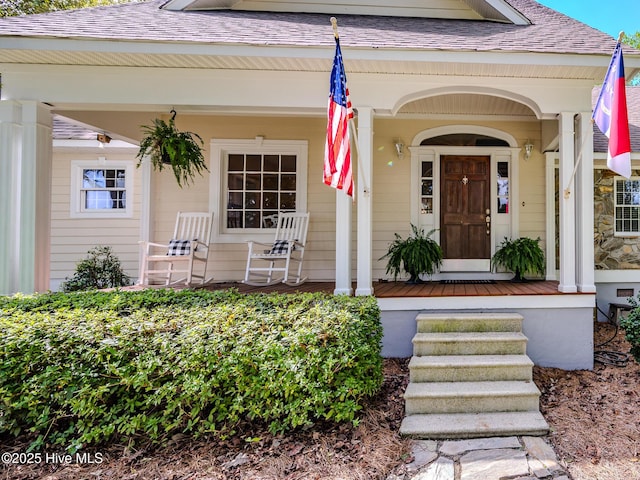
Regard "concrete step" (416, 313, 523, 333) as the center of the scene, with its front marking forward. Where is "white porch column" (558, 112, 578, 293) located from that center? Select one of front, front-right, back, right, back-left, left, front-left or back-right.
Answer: back-left

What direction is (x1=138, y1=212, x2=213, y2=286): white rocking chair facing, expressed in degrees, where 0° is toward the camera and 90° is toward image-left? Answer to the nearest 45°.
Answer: approximately 45°

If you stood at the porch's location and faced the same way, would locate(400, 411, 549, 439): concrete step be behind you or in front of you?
in front

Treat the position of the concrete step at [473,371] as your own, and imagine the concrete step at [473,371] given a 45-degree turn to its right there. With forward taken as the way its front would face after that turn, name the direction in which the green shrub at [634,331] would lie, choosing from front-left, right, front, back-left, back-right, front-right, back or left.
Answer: back

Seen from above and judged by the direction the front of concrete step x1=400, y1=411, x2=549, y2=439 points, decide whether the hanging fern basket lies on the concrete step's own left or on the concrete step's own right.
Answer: on the concrete step's own right

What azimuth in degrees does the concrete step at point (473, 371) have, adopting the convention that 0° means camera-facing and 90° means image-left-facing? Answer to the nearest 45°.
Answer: approximately 0°

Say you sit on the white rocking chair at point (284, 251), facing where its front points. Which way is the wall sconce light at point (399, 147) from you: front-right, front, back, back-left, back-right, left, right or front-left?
back-left

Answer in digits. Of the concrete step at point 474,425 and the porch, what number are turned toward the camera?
2
